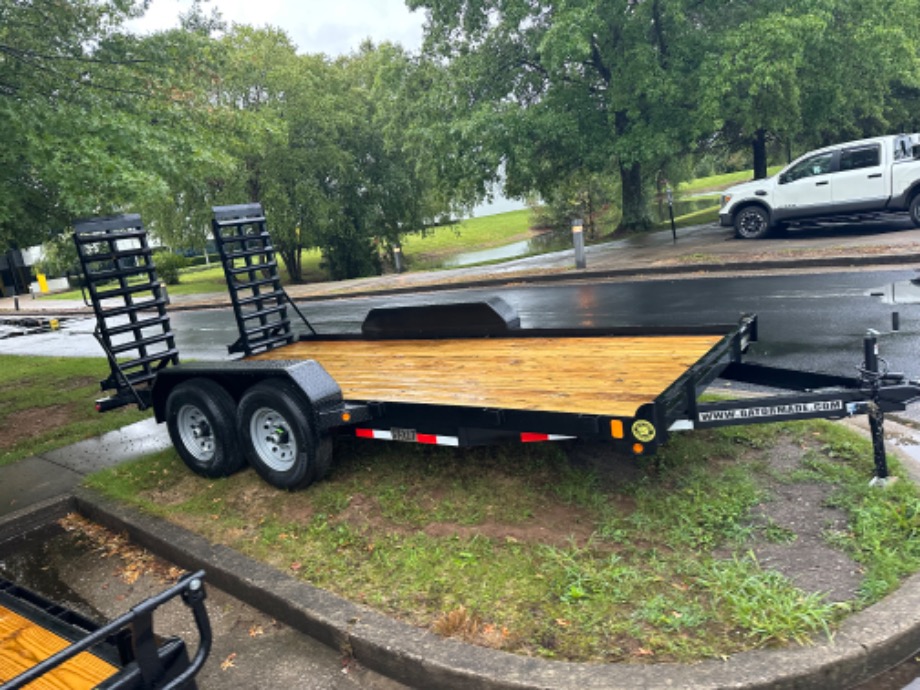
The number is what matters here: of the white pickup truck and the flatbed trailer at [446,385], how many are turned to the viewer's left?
1

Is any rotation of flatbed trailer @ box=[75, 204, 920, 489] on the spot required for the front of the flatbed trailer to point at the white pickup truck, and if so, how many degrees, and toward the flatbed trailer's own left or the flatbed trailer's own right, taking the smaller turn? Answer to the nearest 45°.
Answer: approximately 90° to the flatbed trailer's own left

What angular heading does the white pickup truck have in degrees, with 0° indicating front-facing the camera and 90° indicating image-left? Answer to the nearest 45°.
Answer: approximately 90°

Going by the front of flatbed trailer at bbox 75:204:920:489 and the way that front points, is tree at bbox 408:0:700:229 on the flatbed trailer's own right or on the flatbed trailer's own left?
on the flatbed trailer's own left

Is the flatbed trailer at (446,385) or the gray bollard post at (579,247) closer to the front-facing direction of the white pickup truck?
the gray bollard post

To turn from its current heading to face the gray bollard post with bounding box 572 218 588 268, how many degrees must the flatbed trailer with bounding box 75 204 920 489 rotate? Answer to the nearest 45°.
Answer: approximately 135° to its left

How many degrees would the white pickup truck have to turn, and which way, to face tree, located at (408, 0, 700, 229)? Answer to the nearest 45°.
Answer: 0° — it already faces it

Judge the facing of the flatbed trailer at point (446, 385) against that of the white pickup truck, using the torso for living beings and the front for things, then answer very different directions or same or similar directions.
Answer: very different directions

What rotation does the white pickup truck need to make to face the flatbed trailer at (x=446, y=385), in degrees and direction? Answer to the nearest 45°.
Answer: approximately 90° to its left

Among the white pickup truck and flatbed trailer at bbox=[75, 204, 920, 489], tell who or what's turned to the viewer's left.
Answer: the white pickup truck
